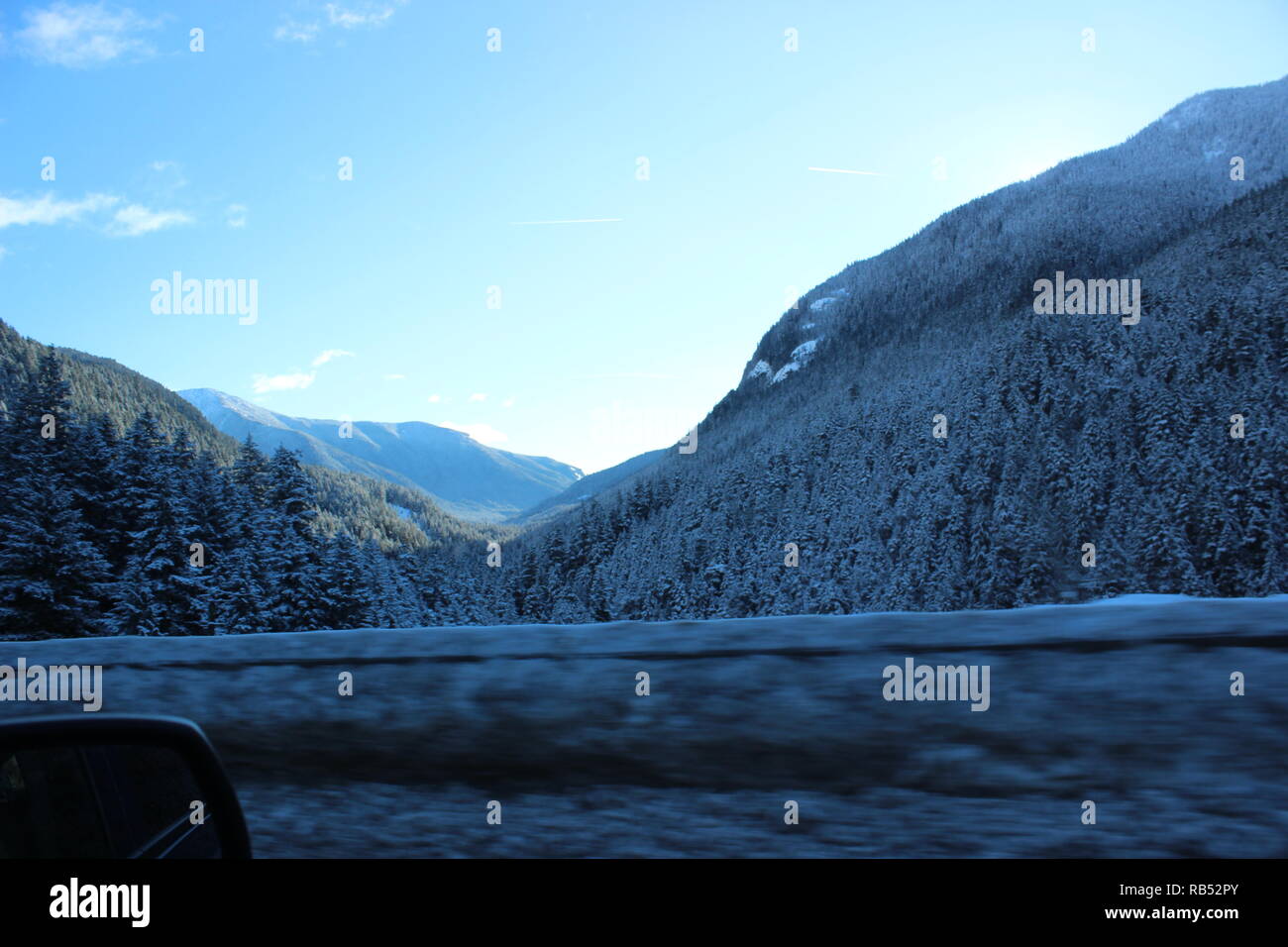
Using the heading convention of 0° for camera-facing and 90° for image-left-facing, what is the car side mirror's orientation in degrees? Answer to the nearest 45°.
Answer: approximately 0°
